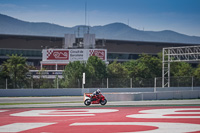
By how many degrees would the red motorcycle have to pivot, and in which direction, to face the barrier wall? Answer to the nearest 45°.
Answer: approximately 90° to its left

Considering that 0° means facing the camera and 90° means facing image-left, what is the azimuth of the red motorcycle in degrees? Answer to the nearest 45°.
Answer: approximately 270°
